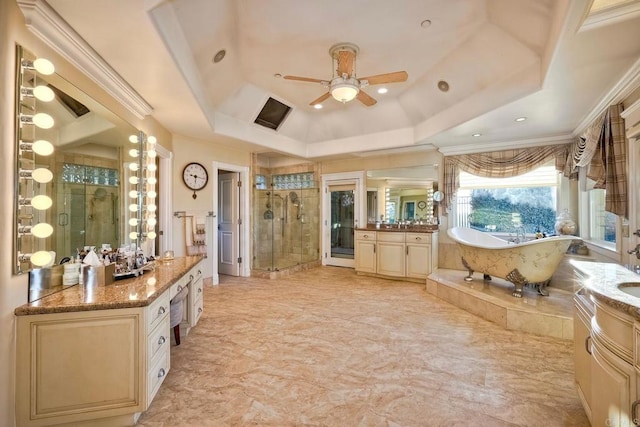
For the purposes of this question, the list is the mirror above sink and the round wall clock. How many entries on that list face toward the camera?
2

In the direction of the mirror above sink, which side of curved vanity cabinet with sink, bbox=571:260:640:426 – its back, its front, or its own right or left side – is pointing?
right

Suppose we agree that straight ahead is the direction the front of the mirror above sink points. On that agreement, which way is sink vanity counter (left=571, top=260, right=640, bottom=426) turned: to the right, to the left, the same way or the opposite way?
to the right

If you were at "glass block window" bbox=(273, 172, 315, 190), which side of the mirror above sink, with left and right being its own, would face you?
right

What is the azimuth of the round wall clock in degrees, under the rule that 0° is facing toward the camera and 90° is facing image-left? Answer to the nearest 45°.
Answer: approximately 0°

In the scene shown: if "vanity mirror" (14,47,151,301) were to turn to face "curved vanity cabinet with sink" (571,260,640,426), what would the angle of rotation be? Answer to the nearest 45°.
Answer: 0° — it already faces it

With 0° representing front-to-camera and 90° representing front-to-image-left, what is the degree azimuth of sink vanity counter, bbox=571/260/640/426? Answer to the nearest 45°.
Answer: approximately 45°

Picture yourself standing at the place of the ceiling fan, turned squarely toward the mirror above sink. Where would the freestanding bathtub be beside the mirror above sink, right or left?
right
